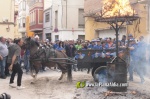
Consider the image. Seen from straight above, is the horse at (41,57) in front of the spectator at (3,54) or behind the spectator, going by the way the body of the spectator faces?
in front

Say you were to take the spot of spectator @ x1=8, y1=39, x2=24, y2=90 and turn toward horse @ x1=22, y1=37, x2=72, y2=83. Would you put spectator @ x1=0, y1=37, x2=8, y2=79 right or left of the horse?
left

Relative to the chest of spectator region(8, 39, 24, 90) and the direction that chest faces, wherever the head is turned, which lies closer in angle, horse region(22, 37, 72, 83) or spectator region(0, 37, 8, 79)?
the horse

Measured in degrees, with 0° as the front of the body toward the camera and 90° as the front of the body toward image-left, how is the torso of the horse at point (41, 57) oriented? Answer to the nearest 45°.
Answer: approximately 90°

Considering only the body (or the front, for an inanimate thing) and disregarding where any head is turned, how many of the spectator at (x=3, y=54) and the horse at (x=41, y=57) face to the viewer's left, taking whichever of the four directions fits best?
1

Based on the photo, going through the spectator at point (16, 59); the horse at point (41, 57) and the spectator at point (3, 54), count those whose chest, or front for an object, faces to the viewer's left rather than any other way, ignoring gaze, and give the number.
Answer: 1

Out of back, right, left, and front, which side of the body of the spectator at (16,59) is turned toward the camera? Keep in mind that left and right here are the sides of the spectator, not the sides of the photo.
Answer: right

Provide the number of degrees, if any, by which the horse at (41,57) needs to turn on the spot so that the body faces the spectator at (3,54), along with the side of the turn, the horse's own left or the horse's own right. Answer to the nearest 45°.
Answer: approximately 45° to the horse's own right

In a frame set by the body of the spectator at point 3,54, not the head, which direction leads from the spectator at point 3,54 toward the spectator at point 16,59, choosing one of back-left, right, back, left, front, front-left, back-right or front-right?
front-right

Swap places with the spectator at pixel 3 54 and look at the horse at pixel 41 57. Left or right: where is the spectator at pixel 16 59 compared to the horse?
right

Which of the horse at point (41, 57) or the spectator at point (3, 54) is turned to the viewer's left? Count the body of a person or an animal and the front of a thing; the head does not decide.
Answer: the horse
